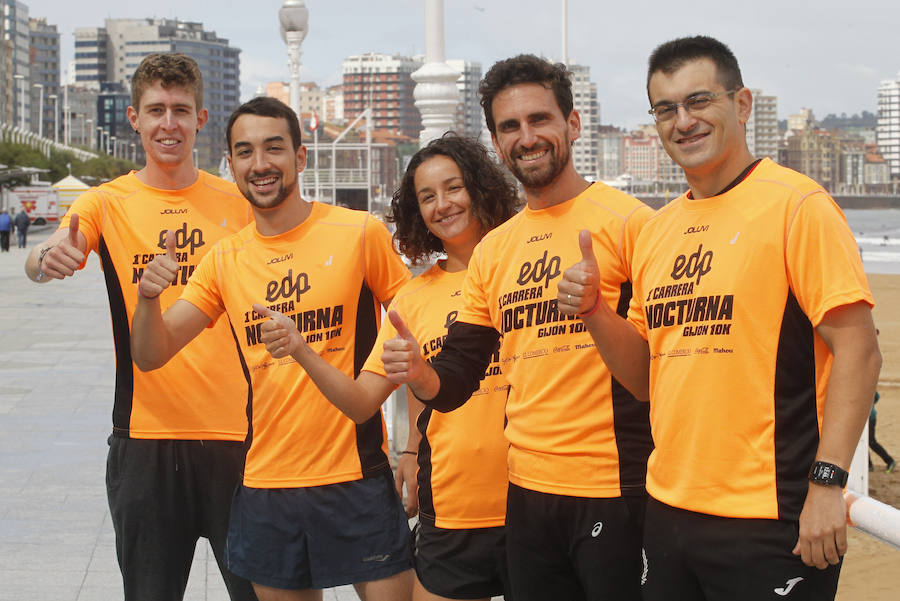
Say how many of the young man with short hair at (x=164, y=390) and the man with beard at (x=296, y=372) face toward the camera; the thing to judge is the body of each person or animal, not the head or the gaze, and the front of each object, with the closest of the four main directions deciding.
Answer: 2

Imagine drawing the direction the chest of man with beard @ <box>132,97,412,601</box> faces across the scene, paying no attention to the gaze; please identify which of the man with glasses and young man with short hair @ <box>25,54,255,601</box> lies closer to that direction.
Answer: the man with glasses

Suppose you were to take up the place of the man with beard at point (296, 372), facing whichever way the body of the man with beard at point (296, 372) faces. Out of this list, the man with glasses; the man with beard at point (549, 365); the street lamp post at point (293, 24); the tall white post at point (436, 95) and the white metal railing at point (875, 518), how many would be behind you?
2

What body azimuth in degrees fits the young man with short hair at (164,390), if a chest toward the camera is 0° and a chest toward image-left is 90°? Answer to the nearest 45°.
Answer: approximately 0°

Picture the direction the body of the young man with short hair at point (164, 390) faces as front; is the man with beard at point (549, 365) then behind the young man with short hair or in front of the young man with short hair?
in front

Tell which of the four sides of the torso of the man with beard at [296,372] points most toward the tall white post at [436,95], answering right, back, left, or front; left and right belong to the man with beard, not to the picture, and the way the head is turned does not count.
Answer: back

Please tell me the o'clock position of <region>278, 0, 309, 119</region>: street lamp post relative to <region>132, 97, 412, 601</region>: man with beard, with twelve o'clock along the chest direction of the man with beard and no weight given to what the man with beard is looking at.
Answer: The street lamp post is roughly at 6 o'clock from the man with beard.

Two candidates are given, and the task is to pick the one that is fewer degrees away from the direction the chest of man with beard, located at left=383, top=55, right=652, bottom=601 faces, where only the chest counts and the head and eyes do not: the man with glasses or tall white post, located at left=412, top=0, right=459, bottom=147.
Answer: the man with glasses

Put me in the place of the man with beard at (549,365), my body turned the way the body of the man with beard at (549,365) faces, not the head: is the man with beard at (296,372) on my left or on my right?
on my right
